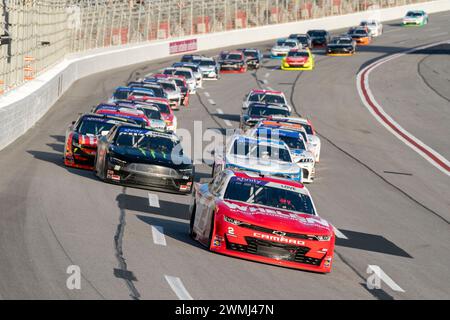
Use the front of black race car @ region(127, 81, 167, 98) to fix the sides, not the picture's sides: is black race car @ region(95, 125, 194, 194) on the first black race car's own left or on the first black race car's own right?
on the first black race car's own right

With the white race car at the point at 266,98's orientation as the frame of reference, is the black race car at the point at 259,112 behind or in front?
in front

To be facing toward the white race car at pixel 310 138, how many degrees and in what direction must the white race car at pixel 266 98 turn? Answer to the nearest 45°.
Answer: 0° — it already faces it

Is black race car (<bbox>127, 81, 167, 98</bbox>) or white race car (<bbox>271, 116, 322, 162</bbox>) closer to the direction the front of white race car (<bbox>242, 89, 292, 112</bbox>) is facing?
the white race car

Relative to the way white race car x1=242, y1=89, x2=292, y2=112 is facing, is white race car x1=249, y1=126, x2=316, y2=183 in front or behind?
in front

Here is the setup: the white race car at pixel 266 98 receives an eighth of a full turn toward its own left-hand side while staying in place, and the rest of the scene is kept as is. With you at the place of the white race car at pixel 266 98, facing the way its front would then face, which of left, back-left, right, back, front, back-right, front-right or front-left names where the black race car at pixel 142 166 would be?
front-right

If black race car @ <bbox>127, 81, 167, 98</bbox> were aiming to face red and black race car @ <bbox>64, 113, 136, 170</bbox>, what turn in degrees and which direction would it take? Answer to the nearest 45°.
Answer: approximately 45° to its right

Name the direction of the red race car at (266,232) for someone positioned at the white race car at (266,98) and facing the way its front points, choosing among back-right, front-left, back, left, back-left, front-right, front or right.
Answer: front

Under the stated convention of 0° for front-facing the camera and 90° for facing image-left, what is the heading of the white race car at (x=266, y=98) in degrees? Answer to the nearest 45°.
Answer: approximately 0°

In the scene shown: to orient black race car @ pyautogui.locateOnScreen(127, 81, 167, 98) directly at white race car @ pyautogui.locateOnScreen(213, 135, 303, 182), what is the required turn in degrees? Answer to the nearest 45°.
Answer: approximately 45° to its right

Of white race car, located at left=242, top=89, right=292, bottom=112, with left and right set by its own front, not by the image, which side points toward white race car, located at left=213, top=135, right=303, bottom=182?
front

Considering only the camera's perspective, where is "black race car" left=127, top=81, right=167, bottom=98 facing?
facing the viewer and to the right of the viewer

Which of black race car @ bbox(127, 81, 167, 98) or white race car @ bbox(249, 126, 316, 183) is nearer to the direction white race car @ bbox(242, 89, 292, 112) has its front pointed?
the white race car

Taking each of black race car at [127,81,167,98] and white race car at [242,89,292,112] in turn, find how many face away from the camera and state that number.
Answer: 0

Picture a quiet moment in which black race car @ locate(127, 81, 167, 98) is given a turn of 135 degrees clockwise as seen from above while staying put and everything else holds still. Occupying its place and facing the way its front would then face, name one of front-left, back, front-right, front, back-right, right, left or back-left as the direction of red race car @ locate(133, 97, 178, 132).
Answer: left
